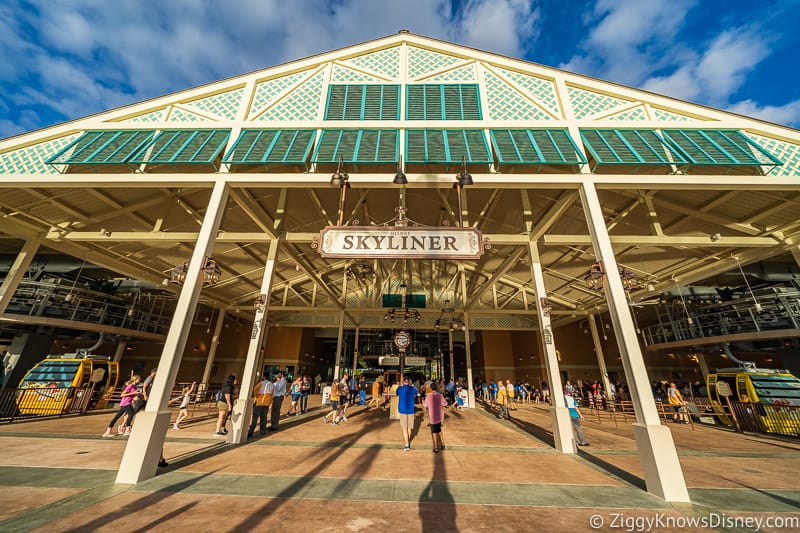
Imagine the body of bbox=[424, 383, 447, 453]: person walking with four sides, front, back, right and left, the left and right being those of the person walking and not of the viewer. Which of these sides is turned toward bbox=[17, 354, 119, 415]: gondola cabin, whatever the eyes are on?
left

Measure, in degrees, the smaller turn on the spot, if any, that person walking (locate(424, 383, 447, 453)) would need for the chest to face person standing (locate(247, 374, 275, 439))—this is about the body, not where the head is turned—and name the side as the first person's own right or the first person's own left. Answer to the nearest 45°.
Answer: approximately 90° to the first person's own left

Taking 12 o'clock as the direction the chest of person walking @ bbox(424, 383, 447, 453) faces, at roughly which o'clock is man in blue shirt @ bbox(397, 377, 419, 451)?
The man in blue shirt is roughly at 9 o'clock from the person walking.

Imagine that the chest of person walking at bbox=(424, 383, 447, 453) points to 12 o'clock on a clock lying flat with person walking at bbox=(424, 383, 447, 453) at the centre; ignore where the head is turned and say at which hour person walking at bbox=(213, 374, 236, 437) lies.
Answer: person walking at bbox=(213, 374, 236, 437) is roughly at 9 o'clock from person walking at bbox=(424, 383, 447, 453).

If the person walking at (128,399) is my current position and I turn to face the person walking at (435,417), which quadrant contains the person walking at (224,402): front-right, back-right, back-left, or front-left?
front-left

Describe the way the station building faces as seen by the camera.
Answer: facing the viewer

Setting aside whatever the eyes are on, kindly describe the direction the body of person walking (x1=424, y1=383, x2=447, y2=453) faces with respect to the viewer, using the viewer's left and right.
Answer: facing away from the viewer

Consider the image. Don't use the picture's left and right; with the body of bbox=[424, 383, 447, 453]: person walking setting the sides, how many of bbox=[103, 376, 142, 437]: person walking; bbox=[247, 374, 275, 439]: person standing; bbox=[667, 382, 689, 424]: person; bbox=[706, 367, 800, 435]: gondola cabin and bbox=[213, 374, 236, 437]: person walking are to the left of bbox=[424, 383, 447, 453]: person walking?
3
